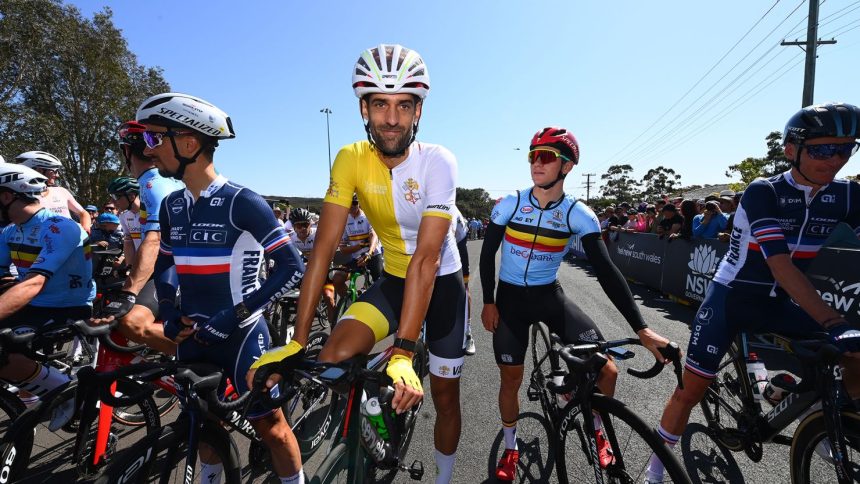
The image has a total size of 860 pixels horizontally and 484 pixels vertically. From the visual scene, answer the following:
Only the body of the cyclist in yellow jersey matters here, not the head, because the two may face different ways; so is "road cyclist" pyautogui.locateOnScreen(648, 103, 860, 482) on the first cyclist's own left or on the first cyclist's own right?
on the first cyclist's own left

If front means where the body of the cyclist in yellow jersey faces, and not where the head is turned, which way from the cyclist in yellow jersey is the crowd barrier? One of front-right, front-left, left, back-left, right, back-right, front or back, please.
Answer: back-left

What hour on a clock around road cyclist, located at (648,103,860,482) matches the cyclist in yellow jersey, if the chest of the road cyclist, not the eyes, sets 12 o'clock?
The cyclist in yellow jersey is roughly at 3 o'clock from the road cyclist.

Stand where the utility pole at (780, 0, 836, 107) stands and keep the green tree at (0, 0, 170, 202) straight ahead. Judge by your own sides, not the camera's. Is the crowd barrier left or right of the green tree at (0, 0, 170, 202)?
left

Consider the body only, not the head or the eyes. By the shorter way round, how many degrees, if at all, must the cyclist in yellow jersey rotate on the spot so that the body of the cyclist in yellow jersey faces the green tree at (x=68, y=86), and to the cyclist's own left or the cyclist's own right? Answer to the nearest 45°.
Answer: approximately 135° to the cyclist's own right

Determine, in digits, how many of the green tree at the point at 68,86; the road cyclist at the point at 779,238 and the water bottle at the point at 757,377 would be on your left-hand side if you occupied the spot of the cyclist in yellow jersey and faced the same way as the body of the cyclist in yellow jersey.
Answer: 2
